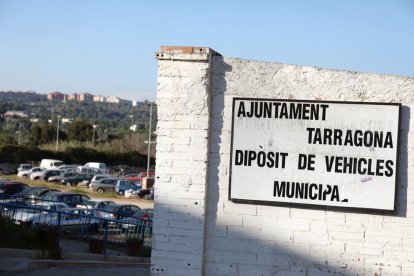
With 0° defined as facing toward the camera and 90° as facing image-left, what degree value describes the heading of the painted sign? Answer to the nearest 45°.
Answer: approximately 0°

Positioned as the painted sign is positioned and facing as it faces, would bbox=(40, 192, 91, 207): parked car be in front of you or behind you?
behind
